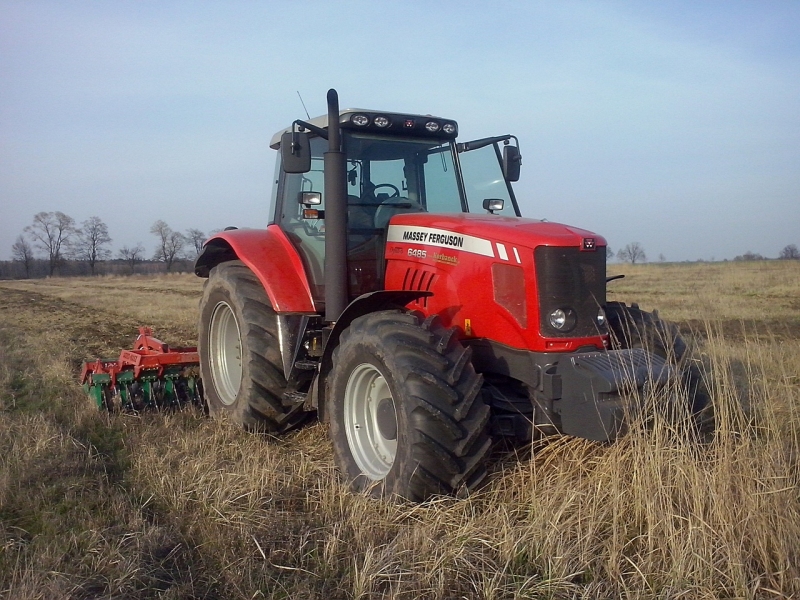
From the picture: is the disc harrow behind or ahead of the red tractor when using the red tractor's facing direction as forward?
behind

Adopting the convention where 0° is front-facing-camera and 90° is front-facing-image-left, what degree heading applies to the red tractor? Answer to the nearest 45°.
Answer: approximately 315°
